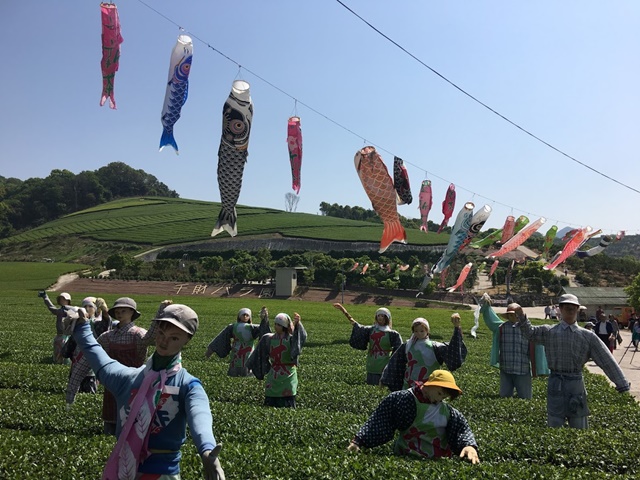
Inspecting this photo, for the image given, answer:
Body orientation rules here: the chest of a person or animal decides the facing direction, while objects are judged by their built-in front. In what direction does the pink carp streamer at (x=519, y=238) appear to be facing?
to the viewer's right

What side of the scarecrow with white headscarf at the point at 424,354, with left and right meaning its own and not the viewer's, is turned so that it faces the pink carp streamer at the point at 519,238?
back

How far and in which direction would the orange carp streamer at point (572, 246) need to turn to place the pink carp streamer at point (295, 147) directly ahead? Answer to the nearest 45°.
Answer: approximately 90° to its right

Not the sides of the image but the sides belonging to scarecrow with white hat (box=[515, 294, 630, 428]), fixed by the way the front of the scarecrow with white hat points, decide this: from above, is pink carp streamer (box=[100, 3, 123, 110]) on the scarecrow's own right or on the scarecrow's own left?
on the scarecrow's own right

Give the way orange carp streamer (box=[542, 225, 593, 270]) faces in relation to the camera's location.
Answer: facing to the right of the viewer

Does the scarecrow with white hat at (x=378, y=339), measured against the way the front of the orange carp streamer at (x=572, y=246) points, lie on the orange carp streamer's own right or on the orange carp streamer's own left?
on the orange carp streamer's own right

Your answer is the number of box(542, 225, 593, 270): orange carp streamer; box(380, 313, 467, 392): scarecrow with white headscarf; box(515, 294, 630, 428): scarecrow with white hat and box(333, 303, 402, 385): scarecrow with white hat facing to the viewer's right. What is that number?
1

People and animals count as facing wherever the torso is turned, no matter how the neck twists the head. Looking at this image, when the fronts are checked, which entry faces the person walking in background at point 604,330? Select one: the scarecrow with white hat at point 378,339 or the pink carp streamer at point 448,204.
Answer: the pink carp streamer

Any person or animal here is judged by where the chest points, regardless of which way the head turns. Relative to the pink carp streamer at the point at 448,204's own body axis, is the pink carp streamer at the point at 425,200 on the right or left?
on its right

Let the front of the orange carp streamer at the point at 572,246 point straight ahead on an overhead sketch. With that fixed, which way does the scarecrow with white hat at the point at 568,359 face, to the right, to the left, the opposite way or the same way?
to the right

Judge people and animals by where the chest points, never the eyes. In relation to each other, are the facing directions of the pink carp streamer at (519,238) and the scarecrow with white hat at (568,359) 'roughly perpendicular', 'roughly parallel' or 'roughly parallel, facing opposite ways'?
roughly perpendicular

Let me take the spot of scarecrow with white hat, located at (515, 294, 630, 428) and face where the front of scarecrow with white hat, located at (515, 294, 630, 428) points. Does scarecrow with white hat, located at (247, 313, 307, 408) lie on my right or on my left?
on my right
